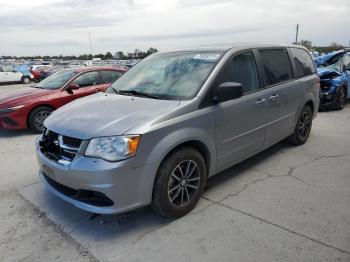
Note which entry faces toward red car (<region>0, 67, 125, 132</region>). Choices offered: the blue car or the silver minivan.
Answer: the blue car

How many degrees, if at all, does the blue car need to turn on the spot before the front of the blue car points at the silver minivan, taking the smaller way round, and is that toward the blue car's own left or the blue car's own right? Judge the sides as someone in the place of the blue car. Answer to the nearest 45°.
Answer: approximately 45° to the blue car's own left

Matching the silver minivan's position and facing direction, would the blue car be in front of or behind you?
behind

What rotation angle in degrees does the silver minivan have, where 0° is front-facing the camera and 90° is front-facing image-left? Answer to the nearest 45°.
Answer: approximately 45°

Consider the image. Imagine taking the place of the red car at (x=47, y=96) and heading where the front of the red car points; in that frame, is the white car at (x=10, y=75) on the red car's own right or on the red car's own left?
on the red car's own right

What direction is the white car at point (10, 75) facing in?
to the viewer's right

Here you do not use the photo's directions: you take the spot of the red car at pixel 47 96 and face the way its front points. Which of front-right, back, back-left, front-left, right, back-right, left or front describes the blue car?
back-left

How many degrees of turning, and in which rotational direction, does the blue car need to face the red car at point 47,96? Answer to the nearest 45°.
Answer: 0° — it already faces it
